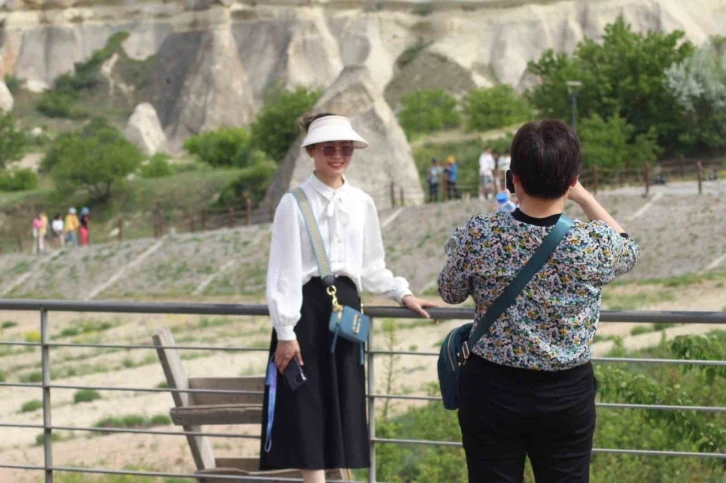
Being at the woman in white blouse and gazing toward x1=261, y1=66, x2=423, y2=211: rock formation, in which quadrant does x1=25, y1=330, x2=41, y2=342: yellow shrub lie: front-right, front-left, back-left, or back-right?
front-left

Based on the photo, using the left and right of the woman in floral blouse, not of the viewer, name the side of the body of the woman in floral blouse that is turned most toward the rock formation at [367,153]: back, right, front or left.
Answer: front

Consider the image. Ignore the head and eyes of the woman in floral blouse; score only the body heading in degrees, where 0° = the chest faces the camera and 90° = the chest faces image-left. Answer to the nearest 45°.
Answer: approximately 180°

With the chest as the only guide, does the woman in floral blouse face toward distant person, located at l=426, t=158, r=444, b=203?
yes

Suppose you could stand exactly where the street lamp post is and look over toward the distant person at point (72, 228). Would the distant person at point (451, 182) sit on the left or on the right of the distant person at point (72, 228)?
left

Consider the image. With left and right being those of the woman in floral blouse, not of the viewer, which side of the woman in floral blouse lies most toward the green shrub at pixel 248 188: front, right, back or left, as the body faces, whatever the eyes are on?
front

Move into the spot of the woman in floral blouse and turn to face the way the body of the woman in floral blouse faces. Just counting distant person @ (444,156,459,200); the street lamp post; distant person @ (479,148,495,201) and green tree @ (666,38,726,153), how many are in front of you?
4

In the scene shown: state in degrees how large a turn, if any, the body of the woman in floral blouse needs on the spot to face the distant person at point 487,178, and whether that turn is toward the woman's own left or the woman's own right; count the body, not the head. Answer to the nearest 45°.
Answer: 0° — they already face them

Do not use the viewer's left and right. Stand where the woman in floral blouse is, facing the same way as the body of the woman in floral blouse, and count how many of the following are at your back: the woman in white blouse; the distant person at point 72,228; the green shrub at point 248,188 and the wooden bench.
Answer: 0

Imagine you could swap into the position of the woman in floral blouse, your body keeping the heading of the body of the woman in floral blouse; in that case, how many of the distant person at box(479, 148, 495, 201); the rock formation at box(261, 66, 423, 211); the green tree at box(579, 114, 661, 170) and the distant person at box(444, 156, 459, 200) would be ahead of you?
4

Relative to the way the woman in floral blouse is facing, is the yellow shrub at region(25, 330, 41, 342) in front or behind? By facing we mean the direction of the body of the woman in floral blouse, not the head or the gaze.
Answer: in front

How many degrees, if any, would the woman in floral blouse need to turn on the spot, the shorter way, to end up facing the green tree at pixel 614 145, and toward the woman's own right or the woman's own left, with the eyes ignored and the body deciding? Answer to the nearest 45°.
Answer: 0° — they already face it

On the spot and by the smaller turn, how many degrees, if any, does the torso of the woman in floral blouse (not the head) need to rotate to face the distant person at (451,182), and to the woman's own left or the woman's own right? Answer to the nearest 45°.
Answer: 0° — they already face them

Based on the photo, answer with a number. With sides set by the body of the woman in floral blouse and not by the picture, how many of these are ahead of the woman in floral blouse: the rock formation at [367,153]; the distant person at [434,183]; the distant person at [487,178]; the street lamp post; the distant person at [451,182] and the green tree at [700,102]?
6

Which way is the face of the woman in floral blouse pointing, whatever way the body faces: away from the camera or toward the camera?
away from the camera

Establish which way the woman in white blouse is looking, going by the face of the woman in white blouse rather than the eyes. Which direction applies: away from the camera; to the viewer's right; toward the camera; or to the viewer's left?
toward the camera

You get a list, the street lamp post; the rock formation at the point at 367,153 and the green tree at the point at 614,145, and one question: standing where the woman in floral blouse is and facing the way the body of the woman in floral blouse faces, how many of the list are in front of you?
3
